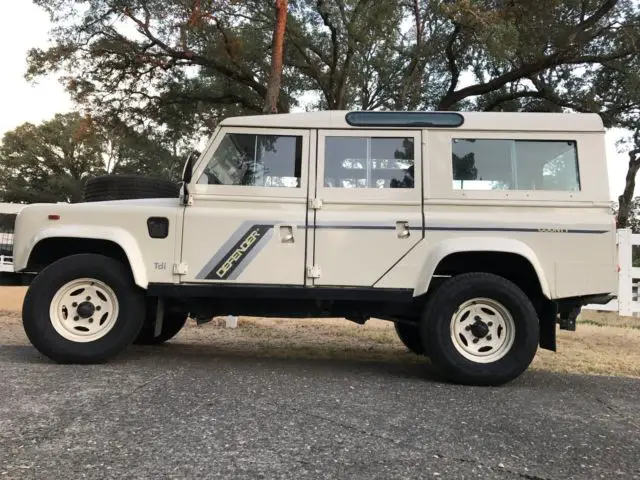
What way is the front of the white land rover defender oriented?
to the viewer's left

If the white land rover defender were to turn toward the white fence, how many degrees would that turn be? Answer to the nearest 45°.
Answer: approximately 135° to its right
